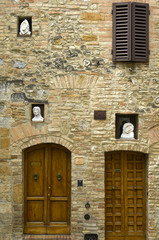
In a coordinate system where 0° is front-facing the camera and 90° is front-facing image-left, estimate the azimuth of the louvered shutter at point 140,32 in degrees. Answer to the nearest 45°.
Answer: approximately 0°

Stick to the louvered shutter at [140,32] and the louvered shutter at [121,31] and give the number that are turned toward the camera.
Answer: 2

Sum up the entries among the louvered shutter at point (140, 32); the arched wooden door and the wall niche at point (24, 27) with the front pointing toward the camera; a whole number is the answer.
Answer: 3

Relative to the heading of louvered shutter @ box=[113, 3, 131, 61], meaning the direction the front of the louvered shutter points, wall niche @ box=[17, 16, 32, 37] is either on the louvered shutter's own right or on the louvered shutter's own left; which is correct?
on the louvered shutter's own right

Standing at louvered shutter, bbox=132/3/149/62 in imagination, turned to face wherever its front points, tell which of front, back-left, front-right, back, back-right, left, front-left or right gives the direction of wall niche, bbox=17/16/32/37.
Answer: right
